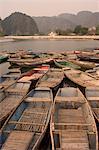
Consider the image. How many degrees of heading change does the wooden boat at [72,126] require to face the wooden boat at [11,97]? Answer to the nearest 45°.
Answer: approximately 45° to its left

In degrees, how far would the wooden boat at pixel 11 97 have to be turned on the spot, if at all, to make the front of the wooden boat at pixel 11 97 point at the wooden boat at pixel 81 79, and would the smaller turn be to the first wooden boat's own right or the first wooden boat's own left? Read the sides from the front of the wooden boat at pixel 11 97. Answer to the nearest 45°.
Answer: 0° — it already faces it

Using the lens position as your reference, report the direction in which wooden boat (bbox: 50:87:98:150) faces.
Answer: facing away from the viewer

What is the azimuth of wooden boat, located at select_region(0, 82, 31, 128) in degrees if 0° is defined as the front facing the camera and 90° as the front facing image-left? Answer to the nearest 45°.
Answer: approximately 225°

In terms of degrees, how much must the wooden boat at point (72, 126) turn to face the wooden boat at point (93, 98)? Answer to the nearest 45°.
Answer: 0° — it already faces it

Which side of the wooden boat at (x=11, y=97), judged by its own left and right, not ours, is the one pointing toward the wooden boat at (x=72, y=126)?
right
